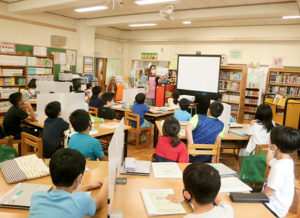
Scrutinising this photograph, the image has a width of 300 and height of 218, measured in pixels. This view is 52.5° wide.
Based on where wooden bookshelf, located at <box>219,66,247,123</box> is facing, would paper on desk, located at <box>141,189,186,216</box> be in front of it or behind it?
in front

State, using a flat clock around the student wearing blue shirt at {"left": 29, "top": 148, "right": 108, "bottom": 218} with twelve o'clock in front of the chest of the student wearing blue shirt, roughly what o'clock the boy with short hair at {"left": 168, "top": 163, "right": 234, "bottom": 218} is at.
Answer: The boy with short hair is roughly at 2 o'clock from the student wearing blue shirt.

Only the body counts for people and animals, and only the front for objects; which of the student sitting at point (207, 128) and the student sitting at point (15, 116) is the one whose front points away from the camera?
the student sitting at point (207, 128)

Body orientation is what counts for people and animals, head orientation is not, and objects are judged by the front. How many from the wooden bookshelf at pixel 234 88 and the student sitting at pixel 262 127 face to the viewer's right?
0

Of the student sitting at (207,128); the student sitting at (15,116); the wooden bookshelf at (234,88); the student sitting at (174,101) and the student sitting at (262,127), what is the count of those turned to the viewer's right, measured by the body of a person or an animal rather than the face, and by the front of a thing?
1

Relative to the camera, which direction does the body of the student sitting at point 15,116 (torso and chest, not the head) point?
to the viewer's right

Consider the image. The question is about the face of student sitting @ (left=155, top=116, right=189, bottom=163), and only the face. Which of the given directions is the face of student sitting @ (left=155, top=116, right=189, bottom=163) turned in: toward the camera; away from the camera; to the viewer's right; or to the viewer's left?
away from the camera

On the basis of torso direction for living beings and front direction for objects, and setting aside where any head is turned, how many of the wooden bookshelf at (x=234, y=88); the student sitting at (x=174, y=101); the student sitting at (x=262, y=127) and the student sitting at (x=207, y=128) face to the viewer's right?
0

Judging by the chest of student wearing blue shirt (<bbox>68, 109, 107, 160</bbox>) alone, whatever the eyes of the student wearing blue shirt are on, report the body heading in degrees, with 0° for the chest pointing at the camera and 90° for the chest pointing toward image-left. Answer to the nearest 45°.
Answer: approximately 225°

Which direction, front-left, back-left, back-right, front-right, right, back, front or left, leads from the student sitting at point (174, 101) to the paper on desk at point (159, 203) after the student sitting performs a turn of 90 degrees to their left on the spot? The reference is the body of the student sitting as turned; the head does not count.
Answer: left

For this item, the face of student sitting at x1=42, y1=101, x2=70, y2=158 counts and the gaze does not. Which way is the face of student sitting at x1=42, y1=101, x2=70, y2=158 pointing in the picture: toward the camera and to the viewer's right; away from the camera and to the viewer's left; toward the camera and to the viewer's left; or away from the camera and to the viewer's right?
away from the camera and to the viewer's right

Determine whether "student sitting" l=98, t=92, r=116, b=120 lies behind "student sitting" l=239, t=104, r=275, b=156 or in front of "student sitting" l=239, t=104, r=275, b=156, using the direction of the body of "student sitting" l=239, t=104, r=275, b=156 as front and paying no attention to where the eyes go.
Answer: in front

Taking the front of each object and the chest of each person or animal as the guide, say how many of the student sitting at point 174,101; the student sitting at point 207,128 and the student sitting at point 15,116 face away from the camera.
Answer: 2

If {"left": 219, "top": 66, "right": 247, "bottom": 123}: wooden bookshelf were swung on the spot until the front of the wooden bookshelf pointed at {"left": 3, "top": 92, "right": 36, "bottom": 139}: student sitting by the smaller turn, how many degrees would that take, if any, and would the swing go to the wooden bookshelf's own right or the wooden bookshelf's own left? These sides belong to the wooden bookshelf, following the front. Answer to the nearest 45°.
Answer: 0° — it already faces them

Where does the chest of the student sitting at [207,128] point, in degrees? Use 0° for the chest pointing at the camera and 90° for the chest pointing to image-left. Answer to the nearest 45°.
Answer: approximately 180°
